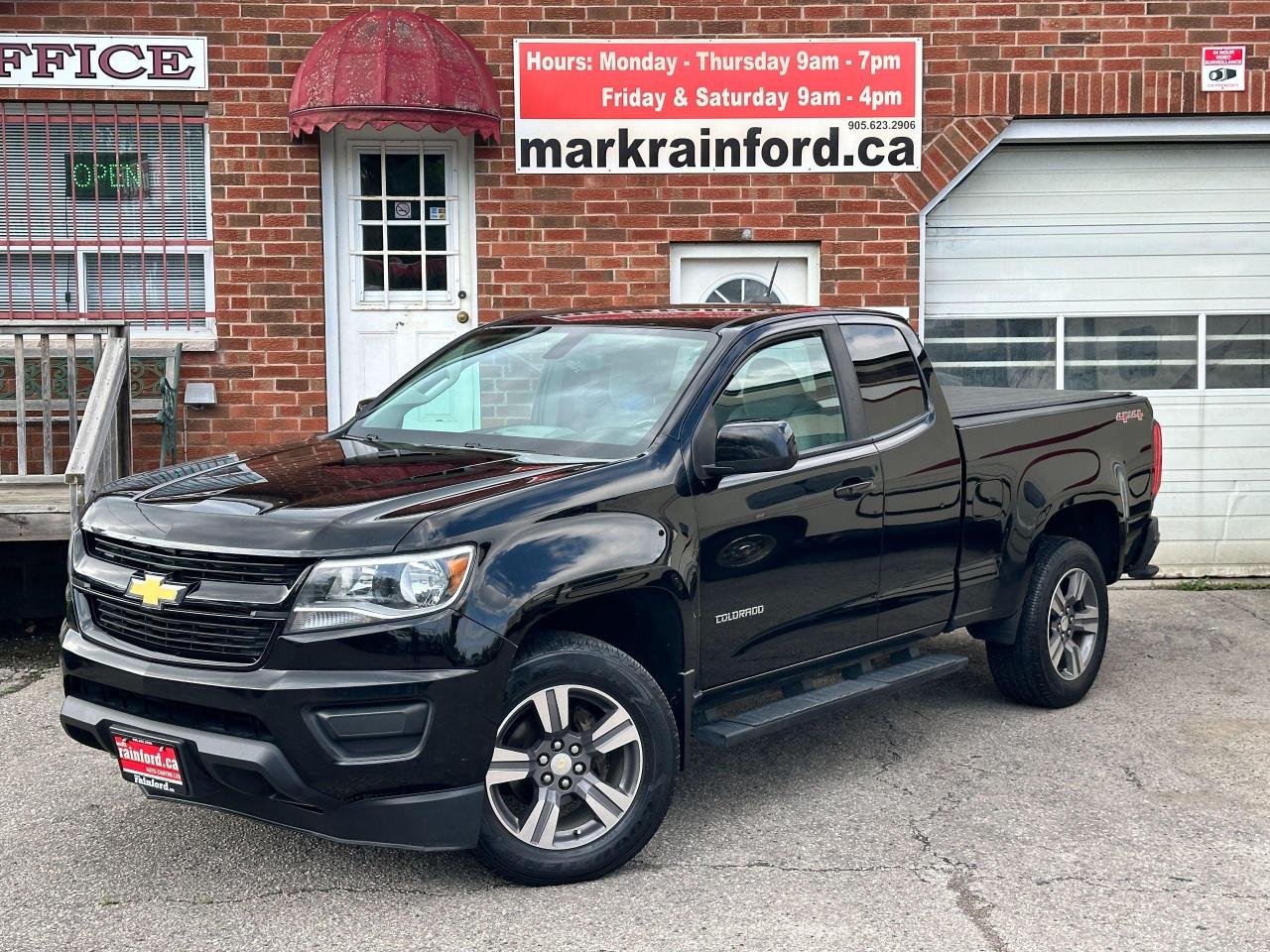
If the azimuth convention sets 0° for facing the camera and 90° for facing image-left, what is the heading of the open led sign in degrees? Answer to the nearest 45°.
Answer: approximately 0°

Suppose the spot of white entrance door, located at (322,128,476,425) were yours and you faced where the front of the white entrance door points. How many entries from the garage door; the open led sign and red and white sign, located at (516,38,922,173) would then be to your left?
2

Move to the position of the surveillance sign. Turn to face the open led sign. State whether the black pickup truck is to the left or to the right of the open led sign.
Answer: left

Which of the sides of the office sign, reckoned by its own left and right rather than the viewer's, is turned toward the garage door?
left

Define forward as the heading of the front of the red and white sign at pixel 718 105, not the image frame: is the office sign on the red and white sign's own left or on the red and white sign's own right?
on the red and white sign's own right

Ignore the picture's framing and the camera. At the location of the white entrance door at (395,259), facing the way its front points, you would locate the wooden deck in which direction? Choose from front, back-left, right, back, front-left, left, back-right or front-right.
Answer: front-right

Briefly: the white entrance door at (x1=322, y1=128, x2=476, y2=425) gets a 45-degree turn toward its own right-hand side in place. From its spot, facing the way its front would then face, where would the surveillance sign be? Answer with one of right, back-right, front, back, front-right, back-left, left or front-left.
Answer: back-left

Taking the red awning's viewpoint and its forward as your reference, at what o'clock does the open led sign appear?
The open led sign is roughly at 4 o'clock from the red awning.

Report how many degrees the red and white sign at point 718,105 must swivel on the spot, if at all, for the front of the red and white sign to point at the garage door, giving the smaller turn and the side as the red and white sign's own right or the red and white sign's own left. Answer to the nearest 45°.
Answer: approximately 90° to the red and white sign's own left
